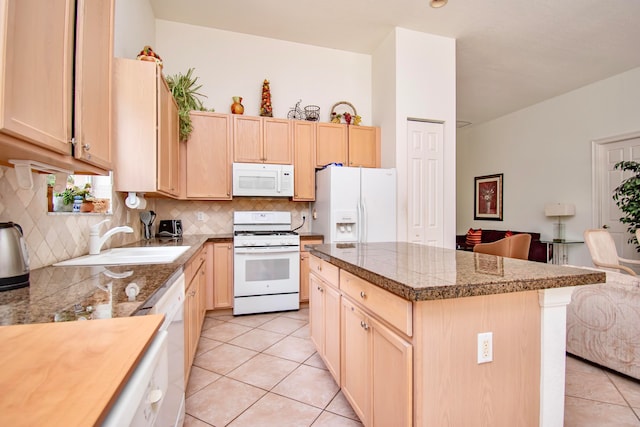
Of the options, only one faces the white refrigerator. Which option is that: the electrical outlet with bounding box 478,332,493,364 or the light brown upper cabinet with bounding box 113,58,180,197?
the light brown upper cabinet

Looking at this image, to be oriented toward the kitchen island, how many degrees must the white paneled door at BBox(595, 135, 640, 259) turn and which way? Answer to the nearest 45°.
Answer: approximately 45° to its left

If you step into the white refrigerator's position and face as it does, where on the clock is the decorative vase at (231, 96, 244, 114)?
The decorative vase is roughly at 3 o'clock from the white refrigerator.

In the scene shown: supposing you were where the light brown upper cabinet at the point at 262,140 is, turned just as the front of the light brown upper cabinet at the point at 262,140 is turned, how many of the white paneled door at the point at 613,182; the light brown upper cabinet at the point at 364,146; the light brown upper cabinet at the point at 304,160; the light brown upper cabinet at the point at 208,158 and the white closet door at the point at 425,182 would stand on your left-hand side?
4

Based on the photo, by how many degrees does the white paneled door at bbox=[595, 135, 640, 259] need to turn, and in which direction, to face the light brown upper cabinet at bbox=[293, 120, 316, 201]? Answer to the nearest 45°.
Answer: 0° — it already faces it

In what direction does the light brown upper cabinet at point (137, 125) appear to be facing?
to the viewer's right

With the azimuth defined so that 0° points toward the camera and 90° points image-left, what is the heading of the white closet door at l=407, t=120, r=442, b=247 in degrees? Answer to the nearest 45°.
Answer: approximately 0°

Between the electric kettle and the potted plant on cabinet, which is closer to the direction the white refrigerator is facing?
the electric kettle

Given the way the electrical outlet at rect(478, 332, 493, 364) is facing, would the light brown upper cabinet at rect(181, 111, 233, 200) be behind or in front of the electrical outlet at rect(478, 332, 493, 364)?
behind

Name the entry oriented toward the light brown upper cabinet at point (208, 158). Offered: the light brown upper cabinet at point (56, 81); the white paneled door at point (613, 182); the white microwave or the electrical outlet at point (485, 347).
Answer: the white paneled door

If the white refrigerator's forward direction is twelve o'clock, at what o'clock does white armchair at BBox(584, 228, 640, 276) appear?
The white armchair is roughly at 9 o'clock from the white refrigerator.

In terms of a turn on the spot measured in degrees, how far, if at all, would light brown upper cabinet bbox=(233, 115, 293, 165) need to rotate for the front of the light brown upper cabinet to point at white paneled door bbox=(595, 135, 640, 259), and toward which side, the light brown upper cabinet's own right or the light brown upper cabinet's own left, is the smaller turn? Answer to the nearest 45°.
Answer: approximately 90° to the light brown upper cabinet's own left
